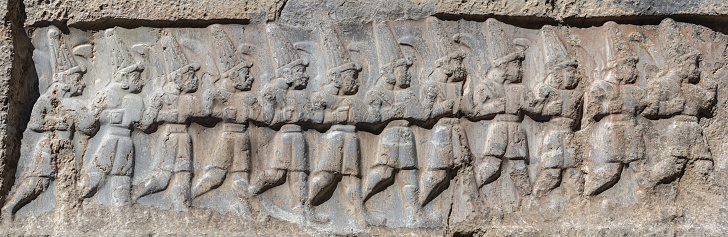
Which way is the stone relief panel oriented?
toward the camera
